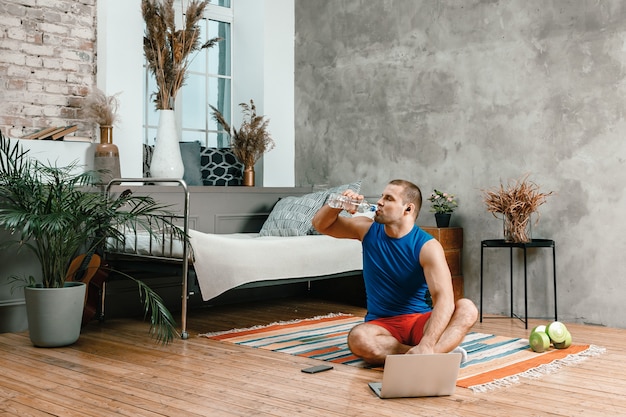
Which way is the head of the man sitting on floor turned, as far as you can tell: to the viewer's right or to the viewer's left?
to the viewer's left

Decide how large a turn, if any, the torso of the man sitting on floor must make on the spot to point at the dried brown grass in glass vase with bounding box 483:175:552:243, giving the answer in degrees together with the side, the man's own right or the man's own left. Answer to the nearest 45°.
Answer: approximately 135° to the man's own left

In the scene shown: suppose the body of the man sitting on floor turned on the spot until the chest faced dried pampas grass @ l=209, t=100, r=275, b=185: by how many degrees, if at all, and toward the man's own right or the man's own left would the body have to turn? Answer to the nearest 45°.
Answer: approximately 135° to the man's own right

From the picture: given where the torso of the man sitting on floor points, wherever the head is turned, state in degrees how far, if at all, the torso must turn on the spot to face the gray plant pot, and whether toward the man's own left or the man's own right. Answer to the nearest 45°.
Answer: approximately 90° to the man's own right

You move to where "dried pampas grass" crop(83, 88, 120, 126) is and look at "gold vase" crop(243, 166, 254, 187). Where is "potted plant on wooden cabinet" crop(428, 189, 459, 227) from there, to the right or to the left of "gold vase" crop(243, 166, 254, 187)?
right

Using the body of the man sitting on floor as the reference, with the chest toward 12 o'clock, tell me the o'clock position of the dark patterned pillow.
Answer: The dark patterned pillow is roughly at 5 o'clock from the man sitting on floor.

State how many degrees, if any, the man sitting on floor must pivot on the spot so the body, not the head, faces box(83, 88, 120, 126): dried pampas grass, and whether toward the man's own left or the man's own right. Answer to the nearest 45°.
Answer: approximately 135° to the man's own right

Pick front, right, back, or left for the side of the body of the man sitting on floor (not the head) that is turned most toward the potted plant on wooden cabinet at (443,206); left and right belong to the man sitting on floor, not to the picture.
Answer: back

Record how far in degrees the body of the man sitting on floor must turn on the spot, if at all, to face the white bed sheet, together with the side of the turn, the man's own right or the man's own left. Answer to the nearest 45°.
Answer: approximately 135° to the man's own right

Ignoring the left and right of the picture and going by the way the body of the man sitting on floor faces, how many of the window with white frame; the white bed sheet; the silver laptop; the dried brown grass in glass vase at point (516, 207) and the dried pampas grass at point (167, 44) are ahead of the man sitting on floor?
1

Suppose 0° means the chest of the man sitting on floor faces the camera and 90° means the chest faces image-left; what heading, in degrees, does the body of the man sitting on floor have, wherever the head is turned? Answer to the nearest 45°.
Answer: approximately 0°
